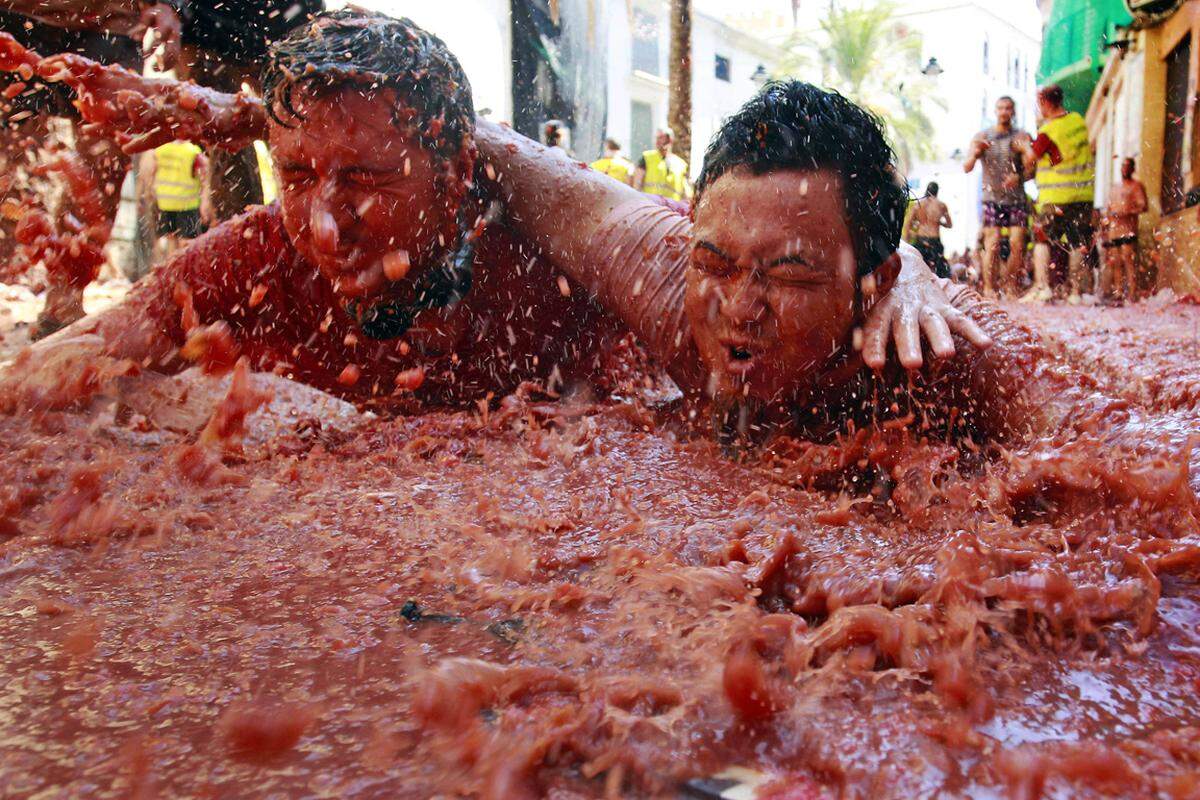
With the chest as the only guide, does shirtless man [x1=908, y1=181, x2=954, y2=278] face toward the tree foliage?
yes

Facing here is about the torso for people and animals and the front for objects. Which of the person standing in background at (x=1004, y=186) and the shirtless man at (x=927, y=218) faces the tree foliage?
the shirtless man

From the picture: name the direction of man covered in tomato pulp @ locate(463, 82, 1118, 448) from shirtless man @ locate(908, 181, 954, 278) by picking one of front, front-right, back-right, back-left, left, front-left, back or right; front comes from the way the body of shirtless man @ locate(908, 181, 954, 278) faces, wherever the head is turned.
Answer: back

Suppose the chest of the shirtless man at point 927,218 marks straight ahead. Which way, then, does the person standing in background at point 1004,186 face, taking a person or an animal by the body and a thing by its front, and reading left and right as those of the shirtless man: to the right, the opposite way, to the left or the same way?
the opposite way

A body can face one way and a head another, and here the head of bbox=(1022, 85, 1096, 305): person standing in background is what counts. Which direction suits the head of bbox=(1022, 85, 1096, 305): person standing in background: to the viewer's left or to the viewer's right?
to the viewer's left

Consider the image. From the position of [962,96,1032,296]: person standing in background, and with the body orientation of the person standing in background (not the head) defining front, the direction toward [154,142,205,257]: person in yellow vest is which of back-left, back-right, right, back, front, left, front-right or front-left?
front-right

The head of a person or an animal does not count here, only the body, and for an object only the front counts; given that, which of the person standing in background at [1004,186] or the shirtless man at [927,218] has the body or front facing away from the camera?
the shirtless man

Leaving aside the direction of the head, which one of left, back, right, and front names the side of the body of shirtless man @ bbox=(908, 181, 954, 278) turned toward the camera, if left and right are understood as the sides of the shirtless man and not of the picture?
back

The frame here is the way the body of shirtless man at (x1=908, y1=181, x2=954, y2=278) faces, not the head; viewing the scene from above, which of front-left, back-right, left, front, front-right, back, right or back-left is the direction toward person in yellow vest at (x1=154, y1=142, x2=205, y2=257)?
back-left

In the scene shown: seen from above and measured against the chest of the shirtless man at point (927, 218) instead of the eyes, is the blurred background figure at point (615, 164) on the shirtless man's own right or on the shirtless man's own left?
on the shirtless man's own left
